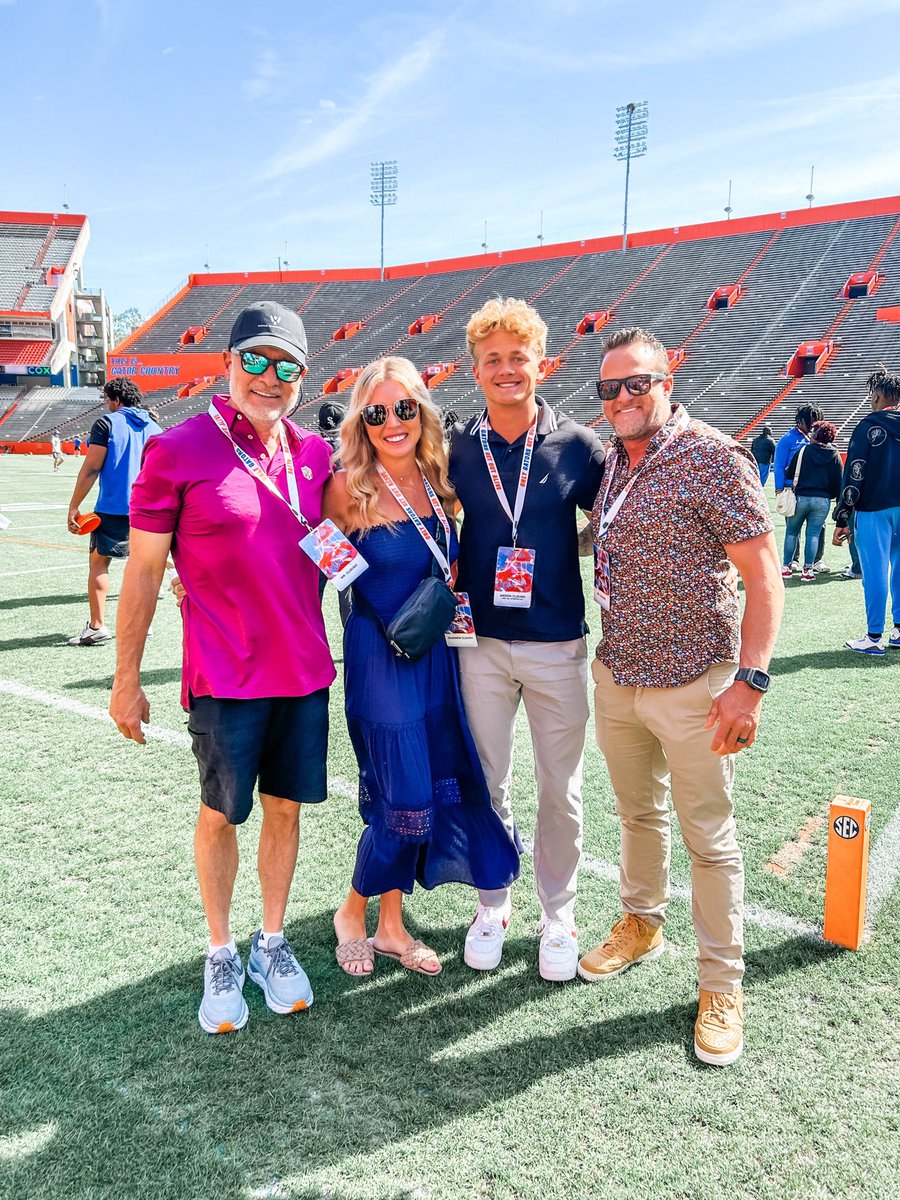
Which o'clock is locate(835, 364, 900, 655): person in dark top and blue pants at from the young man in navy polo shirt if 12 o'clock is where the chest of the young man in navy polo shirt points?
The person in dark top and blue pants is roughly at 7 o'clock from the young man in navy polo shirt.

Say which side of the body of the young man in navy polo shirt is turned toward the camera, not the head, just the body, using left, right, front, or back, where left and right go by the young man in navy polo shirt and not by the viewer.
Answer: front

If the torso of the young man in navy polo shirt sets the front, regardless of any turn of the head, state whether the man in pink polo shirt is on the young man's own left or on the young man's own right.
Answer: on the young man's own right

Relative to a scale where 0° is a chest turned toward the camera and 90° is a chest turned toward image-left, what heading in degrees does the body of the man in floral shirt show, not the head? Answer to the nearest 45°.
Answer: approximately 45°

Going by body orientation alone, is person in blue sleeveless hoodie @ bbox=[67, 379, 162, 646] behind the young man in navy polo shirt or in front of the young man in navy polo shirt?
behind

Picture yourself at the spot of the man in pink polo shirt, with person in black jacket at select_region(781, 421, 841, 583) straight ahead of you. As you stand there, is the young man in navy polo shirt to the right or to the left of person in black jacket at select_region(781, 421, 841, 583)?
right

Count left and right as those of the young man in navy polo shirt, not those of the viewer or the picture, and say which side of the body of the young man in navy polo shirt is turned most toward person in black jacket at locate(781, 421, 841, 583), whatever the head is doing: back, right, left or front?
back

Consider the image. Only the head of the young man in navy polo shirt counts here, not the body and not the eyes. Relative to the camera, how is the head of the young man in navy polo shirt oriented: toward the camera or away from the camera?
toward the camera

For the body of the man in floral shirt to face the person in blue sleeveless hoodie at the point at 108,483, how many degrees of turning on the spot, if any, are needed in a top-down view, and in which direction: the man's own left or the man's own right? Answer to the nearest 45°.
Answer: approximately 90° to the man's own right

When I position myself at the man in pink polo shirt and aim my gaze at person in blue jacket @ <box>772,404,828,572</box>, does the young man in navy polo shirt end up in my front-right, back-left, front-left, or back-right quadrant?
front-right

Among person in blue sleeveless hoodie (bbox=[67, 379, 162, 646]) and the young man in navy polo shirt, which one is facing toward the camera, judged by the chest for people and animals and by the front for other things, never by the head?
the young man in navy polo shirt

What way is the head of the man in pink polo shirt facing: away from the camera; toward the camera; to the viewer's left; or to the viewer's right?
toward the camera

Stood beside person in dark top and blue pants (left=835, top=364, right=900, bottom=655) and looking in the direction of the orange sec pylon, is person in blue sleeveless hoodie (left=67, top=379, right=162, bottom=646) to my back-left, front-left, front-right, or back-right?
front-right

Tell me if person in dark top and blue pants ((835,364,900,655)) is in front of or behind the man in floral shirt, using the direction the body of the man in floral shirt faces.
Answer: behind

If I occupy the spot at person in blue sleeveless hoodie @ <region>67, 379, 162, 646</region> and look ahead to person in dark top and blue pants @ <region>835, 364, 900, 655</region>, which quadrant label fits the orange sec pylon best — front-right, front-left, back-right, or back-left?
front-right

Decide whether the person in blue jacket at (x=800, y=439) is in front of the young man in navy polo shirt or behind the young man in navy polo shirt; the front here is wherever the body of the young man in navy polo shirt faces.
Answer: behind
